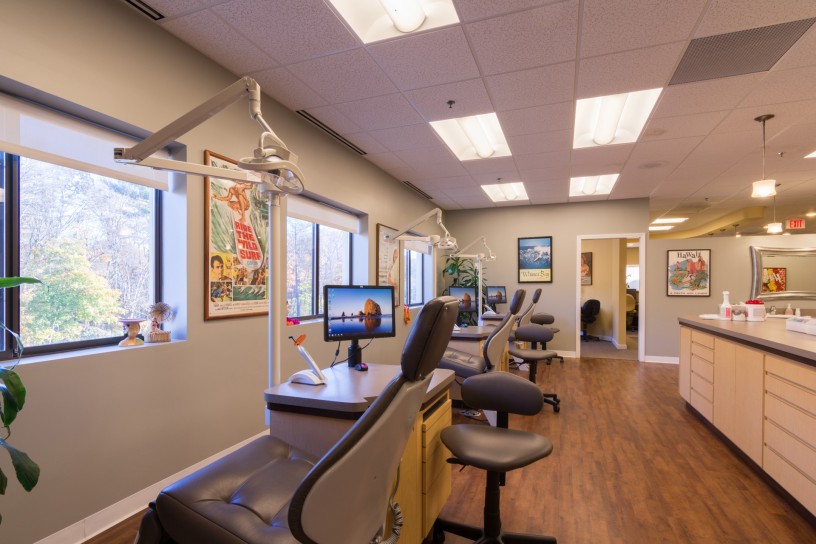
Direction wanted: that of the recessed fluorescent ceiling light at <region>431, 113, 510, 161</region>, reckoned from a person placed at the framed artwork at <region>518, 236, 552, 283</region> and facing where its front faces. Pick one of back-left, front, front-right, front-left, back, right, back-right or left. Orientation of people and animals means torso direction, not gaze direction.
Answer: front

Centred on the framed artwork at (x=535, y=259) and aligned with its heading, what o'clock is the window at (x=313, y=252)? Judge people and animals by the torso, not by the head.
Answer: The window is roughly at 1 o'clock from the framed artwork.

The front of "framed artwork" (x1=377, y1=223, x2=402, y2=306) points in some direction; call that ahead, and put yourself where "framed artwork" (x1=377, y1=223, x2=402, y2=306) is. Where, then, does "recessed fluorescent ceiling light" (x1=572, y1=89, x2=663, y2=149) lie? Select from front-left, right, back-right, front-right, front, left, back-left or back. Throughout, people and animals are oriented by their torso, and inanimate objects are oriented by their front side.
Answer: front

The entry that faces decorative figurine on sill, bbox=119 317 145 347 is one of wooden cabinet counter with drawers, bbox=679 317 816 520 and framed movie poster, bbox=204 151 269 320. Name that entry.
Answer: the wooden cabinet counter with drawers

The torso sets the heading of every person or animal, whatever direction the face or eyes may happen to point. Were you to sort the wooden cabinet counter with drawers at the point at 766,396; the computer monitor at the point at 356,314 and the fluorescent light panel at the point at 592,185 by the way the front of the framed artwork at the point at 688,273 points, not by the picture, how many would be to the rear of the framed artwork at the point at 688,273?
0

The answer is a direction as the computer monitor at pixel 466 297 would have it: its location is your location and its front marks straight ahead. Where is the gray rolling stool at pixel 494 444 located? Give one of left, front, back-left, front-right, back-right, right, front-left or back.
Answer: front

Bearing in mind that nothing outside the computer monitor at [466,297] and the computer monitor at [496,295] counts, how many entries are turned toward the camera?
2

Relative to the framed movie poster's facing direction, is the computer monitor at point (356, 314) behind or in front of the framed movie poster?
in front

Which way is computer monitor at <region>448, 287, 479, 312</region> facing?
toward the camera

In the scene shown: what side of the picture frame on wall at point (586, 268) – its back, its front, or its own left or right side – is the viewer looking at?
front

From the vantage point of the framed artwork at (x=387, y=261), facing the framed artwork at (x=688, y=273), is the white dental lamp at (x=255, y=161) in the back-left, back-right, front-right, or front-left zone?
back-right

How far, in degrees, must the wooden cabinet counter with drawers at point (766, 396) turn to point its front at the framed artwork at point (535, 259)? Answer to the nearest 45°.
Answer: approximately 90° to its right

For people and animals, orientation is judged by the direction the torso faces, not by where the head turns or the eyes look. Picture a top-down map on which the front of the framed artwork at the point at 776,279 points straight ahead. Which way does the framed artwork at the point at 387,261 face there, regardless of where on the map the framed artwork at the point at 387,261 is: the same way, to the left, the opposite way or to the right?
to the left

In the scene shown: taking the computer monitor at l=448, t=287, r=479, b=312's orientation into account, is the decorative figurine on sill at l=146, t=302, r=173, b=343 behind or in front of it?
in front

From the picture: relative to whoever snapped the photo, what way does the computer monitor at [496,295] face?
facing the viewer

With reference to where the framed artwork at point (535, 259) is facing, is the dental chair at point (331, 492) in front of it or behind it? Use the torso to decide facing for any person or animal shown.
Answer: in front

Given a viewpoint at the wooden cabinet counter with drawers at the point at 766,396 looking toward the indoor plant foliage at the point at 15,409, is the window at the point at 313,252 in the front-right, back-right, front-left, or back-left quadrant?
front-right

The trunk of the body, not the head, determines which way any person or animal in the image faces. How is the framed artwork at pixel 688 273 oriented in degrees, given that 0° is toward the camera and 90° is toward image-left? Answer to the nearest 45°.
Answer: approximately 0°

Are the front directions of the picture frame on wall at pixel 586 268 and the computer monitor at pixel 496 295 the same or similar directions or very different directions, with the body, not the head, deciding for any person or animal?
same or similar directions
